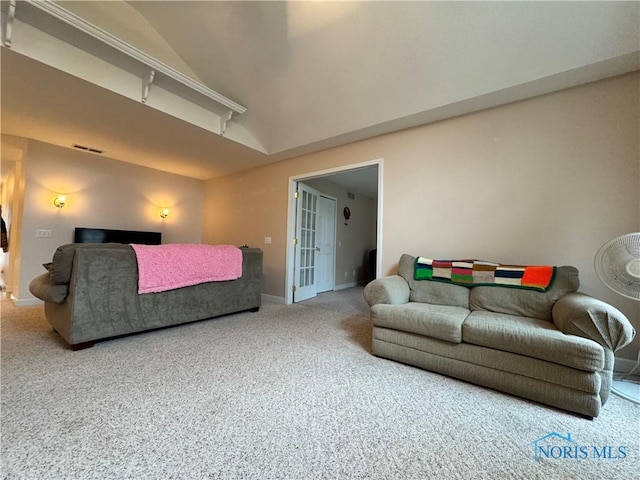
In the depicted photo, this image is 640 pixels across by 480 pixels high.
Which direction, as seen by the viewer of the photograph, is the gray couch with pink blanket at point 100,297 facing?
facing away from the viewer and to the left of the viewer

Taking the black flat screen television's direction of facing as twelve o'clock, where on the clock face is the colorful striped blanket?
The colorful striped blanket is roughly at 11 o'clock from the black flat screen television.

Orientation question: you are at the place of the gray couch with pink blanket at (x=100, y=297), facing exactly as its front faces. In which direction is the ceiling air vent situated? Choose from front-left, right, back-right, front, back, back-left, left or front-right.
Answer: front-left

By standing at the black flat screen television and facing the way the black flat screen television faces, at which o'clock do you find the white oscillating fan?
The white oscillating fan is roughly at 11 o'clock from the black flat screen television.

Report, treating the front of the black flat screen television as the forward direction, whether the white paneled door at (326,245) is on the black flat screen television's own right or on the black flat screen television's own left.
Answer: on the black flat screen television's own left

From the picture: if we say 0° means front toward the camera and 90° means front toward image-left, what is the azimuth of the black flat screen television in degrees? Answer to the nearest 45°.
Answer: approximately 0°

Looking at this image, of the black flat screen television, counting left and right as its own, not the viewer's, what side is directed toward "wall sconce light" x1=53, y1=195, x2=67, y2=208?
right
